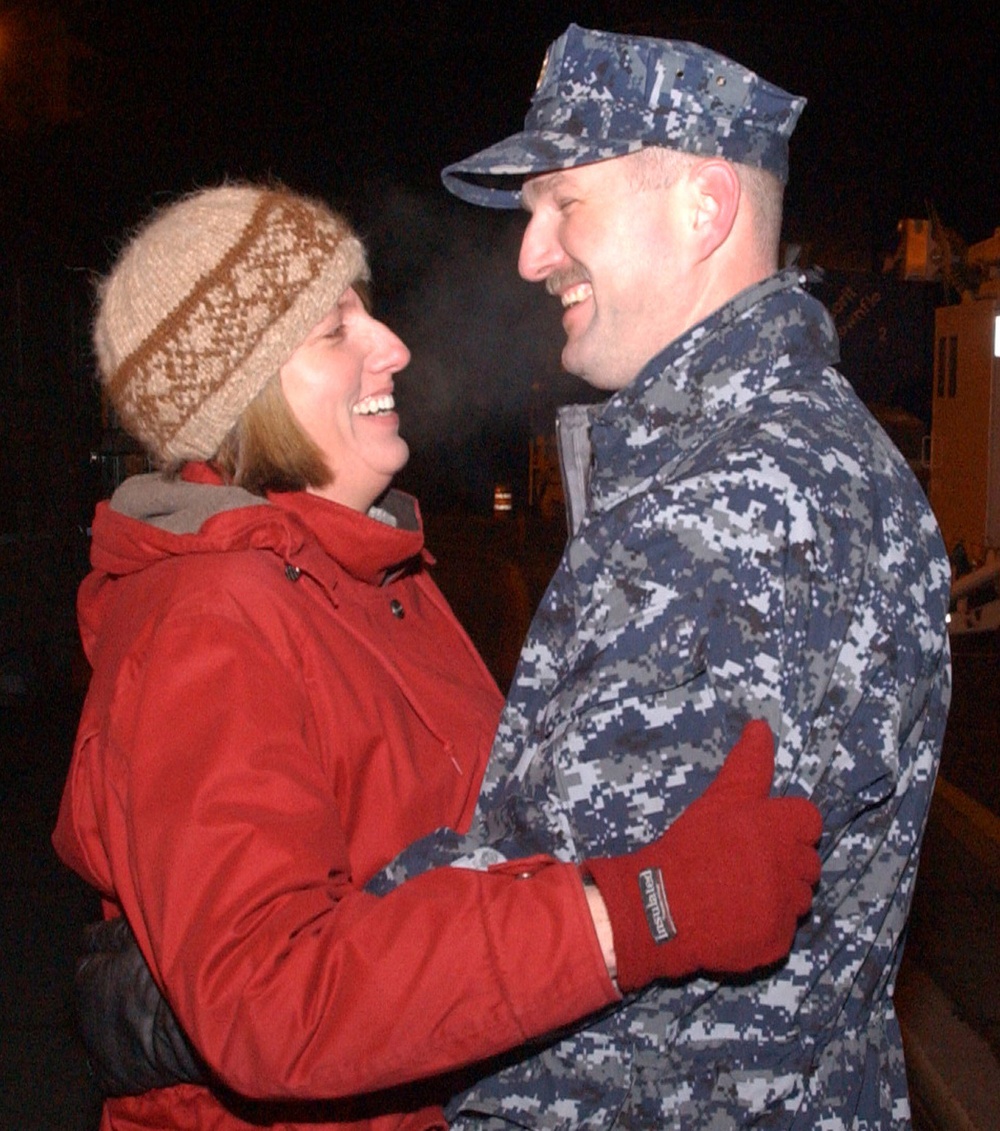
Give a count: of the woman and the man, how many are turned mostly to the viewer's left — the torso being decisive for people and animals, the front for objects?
1

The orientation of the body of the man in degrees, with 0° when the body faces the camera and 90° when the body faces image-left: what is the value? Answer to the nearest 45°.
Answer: approximately 90°

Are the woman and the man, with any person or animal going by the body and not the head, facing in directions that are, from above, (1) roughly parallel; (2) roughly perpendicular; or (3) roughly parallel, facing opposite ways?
roughly parallel, facing opposite ways

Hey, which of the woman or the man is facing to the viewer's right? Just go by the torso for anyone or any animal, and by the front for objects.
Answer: the woman

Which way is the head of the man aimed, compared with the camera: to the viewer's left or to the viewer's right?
to the viewer's left

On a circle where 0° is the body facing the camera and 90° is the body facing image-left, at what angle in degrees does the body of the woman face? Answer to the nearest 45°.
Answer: approximately 270°

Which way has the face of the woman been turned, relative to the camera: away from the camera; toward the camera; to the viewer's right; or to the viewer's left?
to the viewer's right
